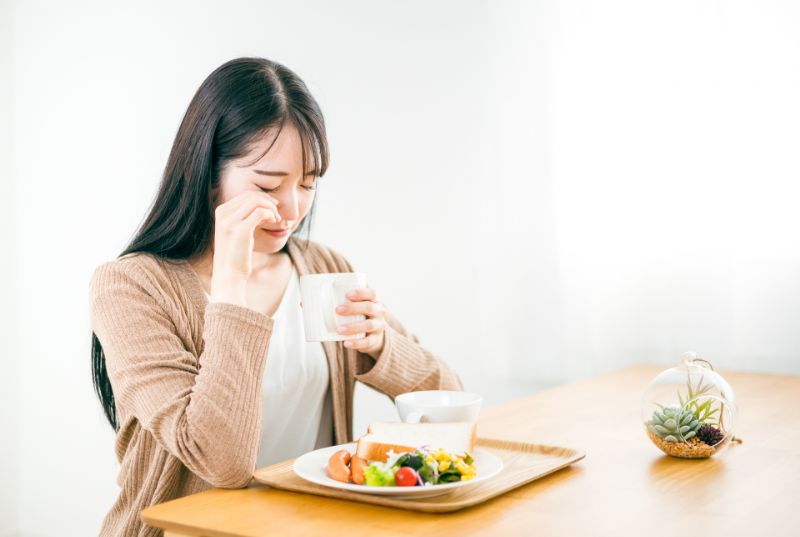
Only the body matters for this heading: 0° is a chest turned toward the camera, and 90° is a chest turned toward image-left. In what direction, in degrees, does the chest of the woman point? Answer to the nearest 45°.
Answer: approximately 315°
